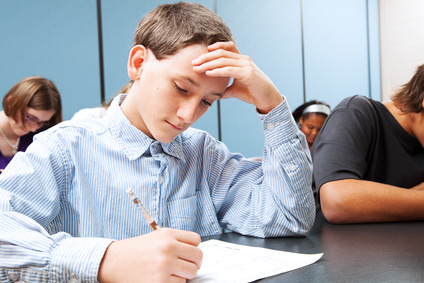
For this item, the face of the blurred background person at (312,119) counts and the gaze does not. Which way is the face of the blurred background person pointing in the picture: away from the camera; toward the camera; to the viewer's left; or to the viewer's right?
toward the camera

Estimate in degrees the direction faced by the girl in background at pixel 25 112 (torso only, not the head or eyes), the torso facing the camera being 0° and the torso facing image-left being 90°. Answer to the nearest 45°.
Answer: approximately 315°

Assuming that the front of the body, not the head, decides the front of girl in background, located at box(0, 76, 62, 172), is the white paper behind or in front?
in front

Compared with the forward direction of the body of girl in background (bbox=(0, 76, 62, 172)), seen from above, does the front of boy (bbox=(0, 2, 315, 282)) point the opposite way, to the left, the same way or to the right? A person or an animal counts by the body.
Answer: the same way

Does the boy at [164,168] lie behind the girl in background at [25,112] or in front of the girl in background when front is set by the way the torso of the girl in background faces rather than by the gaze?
in front

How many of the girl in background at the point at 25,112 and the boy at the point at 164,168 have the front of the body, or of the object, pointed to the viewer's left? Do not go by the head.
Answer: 0

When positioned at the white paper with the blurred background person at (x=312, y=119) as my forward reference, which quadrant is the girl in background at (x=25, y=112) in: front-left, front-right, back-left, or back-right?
front-left
